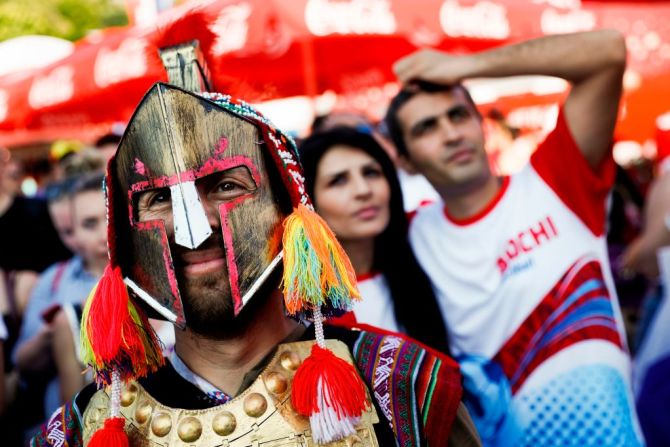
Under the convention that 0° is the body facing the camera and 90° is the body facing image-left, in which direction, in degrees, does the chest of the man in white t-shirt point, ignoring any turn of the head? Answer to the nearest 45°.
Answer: approximately 0°

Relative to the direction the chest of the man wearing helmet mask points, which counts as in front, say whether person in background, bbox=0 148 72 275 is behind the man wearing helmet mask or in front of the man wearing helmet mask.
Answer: behind

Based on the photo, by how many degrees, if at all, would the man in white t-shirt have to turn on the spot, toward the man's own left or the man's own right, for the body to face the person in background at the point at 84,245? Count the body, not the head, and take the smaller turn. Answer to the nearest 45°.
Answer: approximately 90° to the man's own right

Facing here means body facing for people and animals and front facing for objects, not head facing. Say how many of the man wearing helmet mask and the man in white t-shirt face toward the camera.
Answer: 2

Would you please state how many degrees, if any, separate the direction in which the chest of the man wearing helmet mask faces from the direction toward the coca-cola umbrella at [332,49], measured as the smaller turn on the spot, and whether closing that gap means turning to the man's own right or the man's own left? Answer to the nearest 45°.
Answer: approximately 180°

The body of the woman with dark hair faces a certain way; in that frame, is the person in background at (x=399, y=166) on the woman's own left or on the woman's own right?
on the woman's own left

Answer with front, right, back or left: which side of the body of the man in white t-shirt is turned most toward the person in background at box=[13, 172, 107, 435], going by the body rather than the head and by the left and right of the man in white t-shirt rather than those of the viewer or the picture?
right
